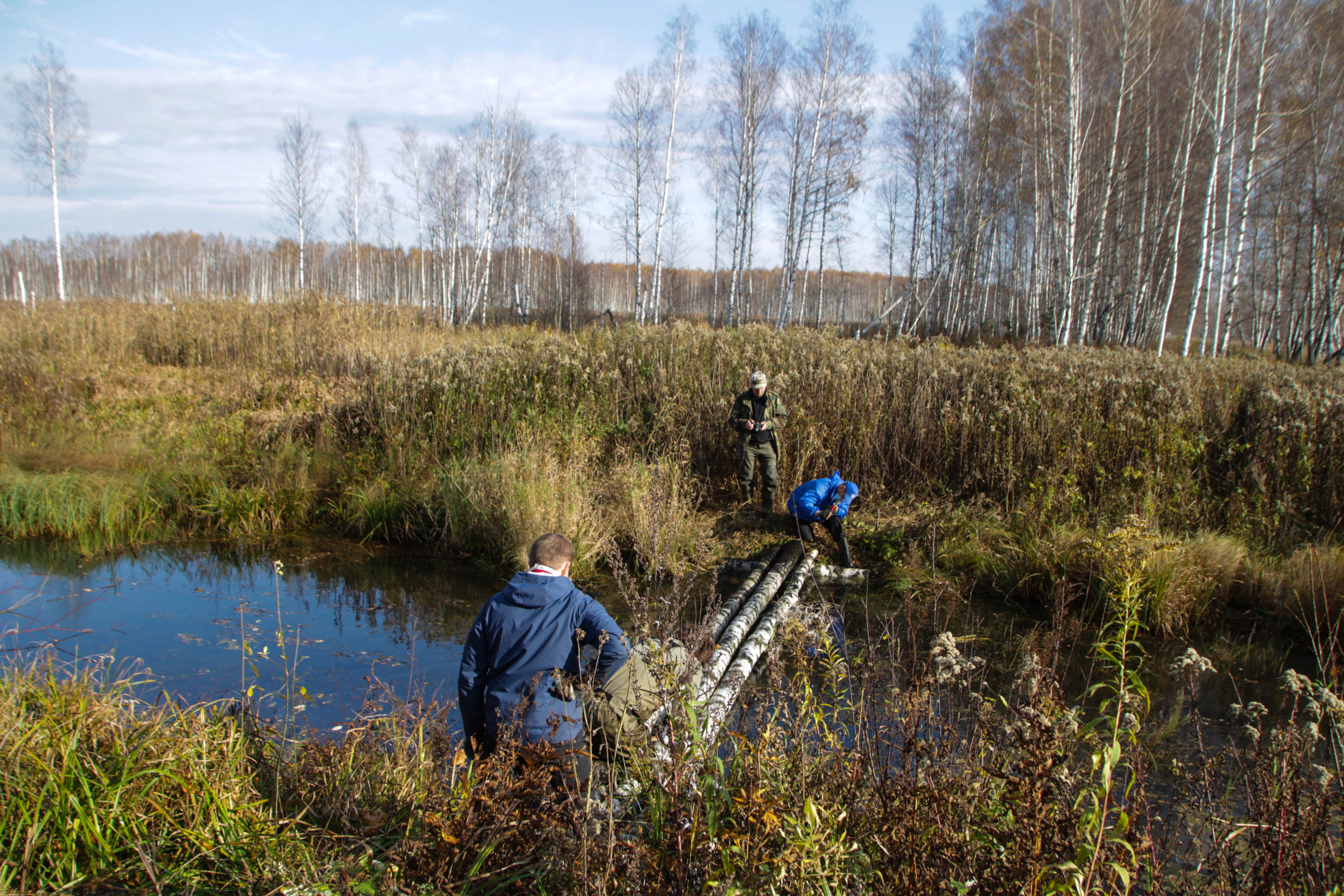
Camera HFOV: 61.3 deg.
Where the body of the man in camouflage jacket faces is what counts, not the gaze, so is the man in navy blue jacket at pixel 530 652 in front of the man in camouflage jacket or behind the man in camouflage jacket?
in front

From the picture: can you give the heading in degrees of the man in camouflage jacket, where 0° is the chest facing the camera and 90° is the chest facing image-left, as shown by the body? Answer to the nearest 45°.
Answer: approximately 0°

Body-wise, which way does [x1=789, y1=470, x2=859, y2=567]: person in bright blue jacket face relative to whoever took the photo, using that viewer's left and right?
facing the viewer and to the right of the viewer

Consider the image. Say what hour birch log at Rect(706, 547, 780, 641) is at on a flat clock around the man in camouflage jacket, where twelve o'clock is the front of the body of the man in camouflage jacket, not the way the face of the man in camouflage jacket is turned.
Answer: The birch log is roughly at 12 o'clock from the man in camouflage jacket.

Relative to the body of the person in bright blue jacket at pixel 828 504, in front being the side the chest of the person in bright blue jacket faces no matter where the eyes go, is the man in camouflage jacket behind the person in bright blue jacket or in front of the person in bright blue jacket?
behind

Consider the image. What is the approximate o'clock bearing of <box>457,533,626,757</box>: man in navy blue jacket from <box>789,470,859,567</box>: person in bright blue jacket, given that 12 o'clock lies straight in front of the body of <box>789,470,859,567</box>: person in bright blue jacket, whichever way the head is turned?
<box>457,533,626,757</box>: man in navy blue jacket is roughly at 2 o'clock from <box>789,470,859,567</box>: person in bright blue jacket.

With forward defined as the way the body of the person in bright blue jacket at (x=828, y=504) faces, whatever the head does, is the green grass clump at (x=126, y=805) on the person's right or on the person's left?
on the person's right

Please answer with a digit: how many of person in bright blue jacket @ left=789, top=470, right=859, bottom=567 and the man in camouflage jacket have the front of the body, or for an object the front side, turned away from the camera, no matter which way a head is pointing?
0

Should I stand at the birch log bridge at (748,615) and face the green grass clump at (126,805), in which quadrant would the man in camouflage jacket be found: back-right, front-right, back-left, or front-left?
back-right

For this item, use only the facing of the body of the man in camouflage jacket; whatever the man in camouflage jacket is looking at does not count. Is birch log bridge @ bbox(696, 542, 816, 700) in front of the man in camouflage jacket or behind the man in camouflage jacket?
in front

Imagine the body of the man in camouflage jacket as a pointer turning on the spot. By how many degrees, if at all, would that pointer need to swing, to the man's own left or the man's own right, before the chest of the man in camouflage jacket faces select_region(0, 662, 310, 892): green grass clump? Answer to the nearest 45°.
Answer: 0° — they already face it
